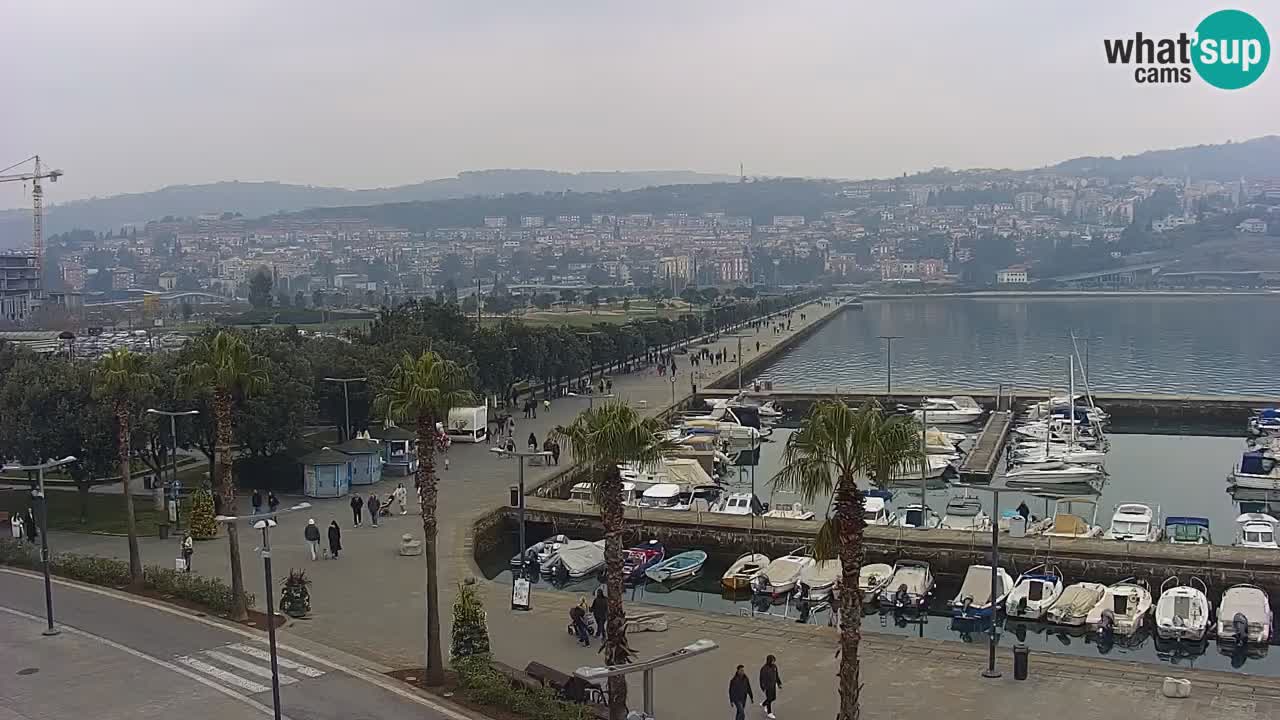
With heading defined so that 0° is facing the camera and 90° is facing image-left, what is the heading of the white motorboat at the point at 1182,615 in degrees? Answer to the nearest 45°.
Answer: approximately 180°

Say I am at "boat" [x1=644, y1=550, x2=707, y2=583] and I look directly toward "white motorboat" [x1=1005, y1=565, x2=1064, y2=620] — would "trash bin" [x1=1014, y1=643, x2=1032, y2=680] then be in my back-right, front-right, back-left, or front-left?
front-right

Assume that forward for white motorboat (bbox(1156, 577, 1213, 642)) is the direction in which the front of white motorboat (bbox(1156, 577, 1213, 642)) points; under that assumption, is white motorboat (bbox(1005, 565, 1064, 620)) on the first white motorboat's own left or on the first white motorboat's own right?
on the first white motorboat's own left

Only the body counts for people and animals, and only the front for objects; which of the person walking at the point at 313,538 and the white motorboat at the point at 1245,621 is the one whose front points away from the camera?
the white motorboat

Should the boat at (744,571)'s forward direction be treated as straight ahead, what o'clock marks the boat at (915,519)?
the boat at (915,519) is roughly at 12 o'clock from the boat at (744,571).

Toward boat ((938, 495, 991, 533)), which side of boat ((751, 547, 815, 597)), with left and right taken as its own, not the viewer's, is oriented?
front

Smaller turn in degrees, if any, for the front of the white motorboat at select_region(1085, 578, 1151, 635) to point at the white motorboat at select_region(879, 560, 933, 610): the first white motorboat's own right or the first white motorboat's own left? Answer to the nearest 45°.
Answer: approximately 135° to the first white motorboat's own left

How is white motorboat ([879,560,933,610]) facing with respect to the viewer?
away from the camera

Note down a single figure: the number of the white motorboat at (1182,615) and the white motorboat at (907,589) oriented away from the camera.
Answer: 2

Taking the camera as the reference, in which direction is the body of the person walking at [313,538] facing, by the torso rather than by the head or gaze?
toward the camera

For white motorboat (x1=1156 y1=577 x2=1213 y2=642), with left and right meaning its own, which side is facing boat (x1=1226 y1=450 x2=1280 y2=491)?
front

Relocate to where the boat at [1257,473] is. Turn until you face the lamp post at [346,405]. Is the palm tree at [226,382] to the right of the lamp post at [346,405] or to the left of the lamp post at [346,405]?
left

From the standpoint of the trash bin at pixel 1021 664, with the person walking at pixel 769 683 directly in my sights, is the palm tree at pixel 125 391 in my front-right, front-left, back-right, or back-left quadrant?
front-right

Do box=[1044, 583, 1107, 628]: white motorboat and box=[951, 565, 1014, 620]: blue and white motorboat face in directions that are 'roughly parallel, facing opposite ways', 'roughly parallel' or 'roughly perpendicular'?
roughly parallel

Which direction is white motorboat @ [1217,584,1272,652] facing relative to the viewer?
away from the camera

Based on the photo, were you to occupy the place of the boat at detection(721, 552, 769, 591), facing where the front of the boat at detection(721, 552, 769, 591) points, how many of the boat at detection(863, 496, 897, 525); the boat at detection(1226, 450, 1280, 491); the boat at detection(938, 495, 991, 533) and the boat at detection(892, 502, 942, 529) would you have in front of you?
4

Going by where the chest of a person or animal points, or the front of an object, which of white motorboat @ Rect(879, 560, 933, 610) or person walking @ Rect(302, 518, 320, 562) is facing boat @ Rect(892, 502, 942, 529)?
the white motorboat

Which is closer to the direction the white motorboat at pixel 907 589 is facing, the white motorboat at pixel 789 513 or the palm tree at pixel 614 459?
the white motorboat

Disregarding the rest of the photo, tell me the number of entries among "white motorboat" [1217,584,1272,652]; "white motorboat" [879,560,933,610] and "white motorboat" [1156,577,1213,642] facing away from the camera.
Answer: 3
